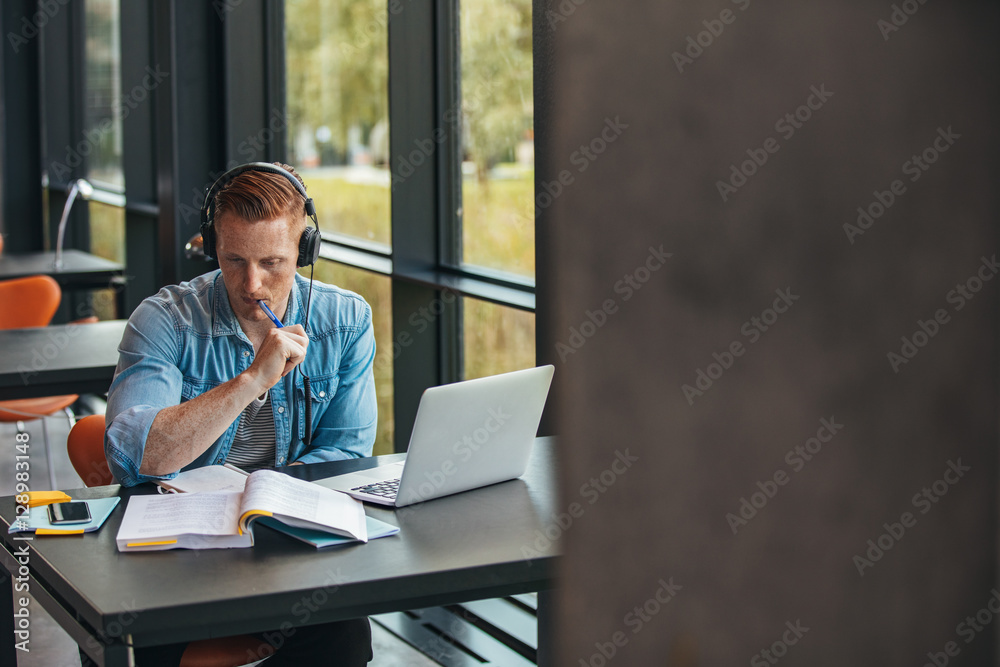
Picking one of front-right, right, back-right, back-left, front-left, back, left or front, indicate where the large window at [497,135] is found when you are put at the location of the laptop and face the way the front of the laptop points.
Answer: front-right

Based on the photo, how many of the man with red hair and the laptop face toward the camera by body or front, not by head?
1

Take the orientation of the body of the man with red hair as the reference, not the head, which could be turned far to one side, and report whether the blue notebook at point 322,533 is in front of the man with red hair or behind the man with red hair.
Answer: in front

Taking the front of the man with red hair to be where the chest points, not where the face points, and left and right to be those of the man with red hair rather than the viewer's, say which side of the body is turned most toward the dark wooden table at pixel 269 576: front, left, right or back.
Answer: front

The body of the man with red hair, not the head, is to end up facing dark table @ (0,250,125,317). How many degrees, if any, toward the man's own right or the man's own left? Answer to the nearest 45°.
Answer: approximately 180°

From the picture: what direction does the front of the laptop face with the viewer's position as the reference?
facing away from the viewer and to the left of the viewer

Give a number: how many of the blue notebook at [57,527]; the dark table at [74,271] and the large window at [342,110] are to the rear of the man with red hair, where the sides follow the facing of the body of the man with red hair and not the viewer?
2

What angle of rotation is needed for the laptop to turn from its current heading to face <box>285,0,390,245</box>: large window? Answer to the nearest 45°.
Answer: approximately 45° to its right
